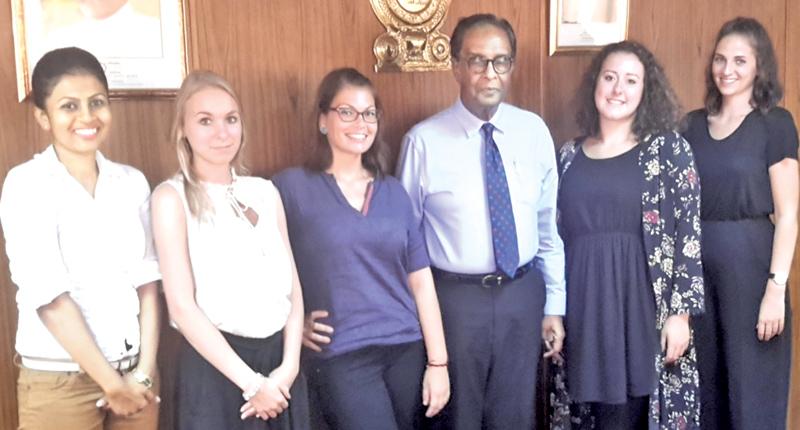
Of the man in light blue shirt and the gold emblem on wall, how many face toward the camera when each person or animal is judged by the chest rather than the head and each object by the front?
2

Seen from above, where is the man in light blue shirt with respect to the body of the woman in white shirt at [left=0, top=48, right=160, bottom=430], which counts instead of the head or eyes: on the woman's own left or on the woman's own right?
on the woman's own left

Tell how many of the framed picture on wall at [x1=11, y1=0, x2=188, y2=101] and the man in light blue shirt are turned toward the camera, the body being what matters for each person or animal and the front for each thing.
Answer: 2
